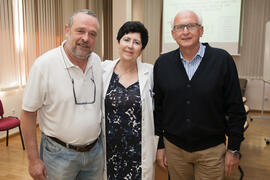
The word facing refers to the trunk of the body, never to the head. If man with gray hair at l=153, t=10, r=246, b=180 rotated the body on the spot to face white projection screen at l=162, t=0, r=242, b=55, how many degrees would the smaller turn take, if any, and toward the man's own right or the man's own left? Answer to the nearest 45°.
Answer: approximately 180°

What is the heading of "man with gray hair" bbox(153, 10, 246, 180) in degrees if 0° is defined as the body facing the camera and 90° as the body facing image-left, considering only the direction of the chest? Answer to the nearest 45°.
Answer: approximately 0°

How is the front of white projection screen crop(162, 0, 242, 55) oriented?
toward the camera

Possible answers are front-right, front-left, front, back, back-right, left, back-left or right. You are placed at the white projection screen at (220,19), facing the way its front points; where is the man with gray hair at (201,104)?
front

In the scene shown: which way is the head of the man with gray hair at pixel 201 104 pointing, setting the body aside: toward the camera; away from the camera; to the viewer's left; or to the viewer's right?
toward the camera

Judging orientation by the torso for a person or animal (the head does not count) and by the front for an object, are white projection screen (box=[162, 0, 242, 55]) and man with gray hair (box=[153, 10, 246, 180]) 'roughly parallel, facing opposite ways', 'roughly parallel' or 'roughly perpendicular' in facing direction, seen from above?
roughly parallel

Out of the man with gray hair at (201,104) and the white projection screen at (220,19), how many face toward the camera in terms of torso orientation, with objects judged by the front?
2
